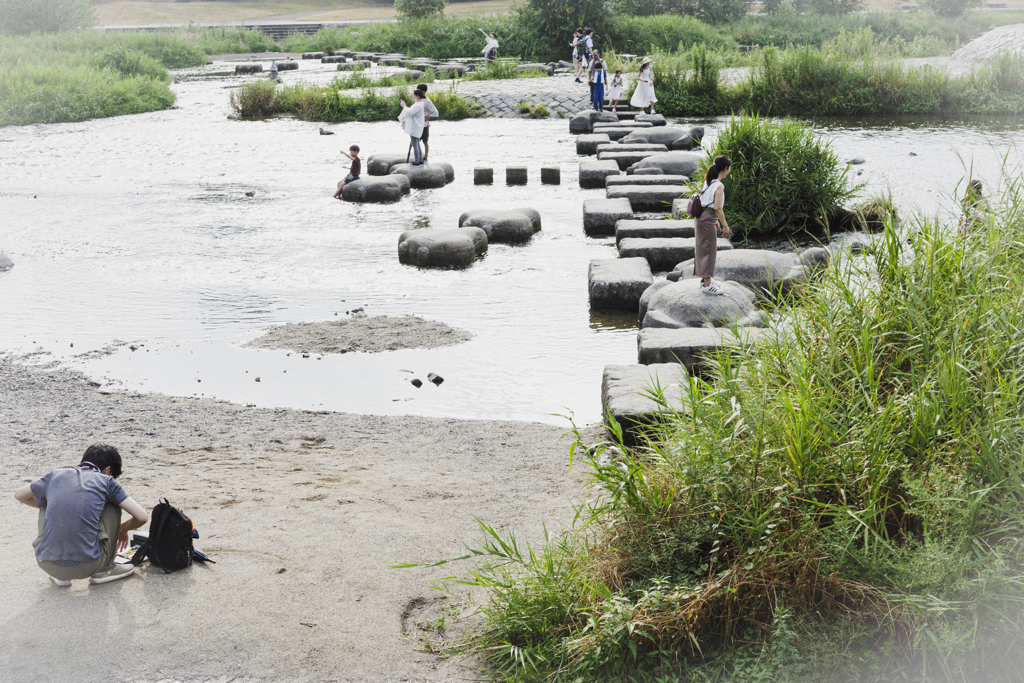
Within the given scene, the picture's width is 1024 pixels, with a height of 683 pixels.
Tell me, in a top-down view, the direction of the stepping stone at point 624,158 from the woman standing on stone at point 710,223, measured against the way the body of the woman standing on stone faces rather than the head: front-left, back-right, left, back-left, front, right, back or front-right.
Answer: left

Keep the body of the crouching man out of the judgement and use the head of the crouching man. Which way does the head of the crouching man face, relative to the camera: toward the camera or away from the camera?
away from the camera

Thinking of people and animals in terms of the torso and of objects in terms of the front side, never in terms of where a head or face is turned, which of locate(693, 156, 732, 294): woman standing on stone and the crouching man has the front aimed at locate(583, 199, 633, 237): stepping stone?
the crouching man

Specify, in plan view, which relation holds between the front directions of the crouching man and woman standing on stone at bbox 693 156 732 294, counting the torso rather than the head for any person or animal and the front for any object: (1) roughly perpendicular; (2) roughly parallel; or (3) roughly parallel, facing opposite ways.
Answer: roughly perpendicular

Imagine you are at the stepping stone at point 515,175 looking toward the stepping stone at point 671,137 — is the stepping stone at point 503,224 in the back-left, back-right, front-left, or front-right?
back-right

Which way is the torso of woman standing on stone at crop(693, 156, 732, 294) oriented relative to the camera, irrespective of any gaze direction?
to the viewer's right

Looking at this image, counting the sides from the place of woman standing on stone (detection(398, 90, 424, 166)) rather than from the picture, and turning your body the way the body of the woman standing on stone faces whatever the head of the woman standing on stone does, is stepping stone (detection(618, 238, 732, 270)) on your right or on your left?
on your left

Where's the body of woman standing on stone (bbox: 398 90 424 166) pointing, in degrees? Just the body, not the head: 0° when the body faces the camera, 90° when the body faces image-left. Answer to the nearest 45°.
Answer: approximately 90°

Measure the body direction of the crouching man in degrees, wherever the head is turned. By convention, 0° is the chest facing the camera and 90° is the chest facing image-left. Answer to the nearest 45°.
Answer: approximately 225°
